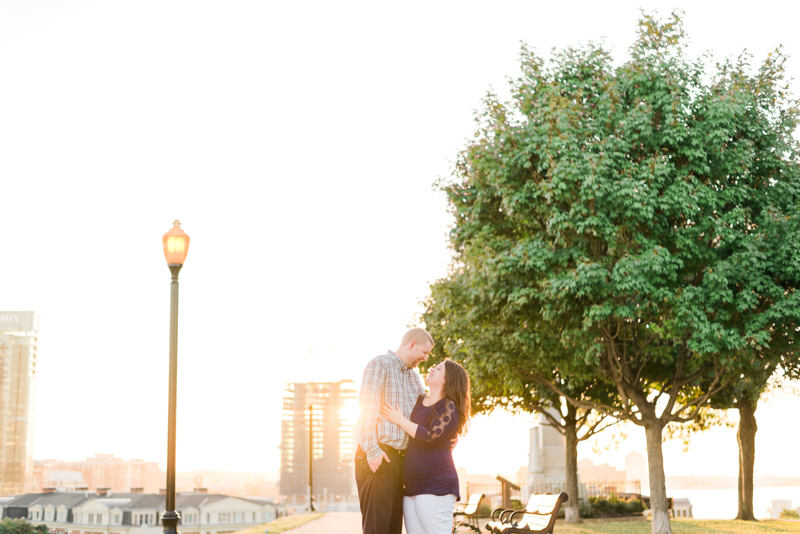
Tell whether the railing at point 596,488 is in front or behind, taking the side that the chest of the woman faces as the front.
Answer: behind

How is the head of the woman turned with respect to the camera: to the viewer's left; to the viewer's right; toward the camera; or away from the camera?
to the viewer's left

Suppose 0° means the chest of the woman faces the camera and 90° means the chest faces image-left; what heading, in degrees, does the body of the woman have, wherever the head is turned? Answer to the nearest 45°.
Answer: approximately 45°

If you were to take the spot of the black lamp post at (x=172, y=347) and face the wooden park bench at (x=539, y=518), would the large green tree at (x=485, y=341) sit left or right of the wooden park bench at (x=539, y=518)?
left

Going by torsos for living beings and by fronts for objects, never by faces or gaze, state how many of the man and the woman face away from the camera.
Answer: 0

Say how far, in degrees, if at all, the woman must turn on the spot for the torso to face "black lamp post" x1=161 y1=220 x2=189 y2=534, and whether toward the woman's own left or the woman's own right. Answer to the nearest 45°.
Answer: approximately 90° to the woman's own right

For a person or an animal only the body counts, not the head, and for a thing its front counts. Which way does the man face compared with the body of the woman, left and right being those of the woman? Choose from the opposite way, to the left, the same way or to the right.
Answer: to the left

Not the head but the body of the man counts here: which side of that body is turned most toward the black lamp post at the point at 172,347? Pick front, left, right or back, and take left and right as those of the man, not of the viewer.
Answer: back
